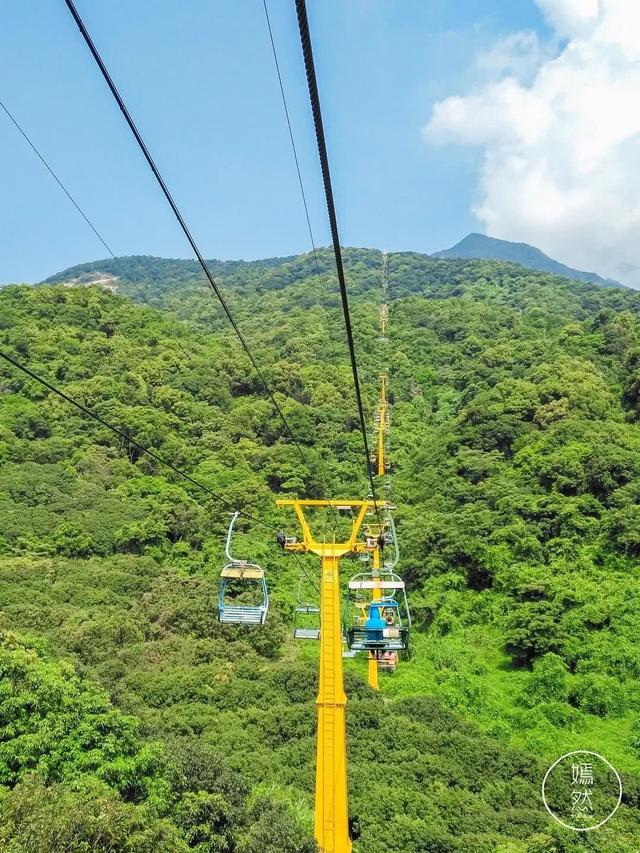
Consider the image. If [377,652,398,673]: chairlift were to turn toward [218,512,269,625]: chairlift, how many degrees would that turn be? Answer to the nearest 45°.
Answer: approximately 180°

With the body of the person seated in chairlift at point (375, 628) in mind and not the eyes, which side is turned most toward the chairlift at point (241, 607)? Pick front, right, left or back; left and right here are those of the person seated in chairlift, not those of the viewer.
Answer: left

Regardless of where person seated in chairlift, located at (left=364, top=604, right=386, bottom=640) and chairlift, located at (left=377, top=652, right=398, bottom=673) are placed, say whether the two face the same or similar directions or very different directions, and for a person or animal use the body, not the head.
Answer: same or similar directions

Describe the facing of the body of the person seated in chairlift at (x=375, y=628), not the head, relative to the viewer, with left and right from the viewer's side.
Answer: facing away from the viewer

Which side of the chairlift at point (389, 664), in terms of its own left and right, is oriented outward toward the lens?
back

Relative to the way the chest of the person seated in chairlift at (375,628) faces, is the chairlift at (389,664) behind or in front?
in front

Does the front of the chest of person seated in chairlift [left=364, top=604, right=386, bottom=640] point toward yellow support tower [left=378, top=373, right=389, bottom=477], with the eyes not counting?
yes

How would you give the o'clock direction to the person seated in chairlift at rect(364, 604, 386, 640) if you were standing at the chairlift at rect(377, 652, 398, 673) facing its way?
The person seated in chairlift is roughly at 6 o'clock from the chairlift.

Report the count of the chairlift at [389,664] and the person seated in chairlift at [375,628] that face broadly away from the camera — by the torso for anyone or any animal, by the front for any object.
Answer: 2
